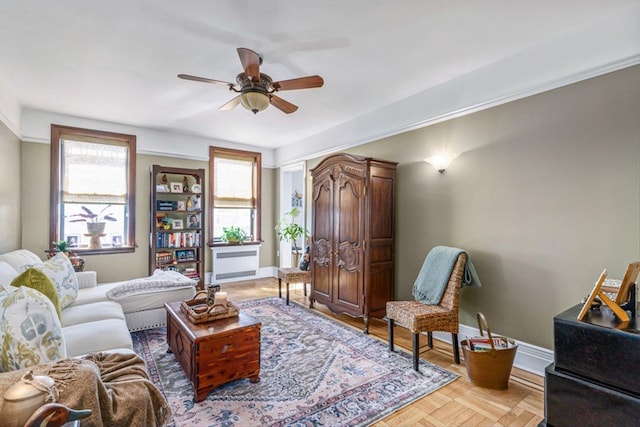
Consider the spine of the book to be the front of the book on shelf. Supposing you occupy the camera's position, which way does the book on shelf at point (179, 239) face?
facing the viewer

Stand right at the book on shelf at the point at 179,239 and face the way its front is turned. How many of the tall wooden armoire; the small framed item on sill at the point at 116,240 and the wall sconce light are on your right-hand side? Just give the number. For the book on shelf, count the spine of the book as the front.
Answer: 1

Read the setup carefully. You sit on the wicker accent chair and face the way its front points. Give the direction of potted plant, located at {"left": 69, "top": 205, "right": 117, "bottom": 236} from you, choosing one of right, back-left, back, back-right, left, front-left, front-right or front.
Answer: front-right

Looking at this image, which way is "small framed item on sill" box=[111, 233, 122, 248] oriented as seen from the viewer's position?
toward the camera

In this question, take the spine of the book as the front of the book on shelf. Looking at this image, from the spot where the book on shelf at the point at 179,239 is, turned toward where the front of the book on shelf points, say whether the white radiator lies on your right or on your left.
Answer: on your left

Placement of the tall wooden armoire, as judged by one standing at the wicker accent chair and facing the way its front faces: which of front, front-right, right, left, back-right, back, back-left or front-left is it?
right

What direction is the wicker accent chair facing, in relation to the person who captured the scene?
facing the viewer and to the left of the viewer

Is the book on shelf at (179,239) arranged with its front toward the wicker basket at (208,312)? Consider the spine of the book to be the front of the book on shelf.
yes

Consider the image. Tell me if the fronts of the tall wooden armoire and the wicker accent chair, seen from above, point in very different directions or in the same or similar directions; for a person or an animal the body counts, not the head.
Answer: same or similar directions

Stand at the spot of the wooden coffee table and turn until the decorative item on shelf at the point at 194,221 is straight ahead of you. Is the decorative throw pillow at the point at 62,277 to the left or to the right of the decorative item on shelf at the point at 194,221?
left

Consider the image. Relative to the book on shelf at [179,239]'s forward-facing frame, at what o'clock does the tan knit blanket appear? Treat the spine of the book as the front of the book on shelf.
The tan knit blanket is roughly at 12 o'clock from the book on shelf.

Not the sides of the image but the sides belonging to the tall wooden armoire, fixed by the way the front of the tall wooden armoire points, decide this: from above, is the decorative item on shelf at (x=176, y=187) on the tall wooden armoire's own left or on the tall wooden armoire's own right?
on the tall wooden armoire's own right

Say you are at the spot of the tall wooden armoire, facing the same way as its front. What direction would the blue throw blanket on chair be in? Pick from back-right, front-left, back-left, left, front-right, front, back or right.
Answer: left

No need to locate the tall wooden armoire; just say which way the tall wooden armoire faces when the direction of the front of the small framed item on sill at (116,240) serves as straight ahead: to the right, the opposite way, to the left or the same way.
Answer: to the right
